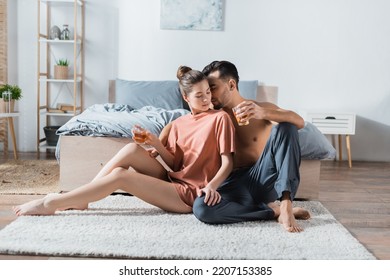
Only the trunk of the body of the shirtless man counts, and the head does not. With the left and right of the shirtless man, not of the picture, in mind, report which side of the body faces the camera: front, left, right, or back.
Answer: front

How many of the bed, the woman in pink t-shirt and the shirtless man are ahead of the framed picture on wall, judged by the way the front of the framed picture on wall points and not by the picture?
3

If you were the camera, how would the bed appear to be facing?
facing the viewer

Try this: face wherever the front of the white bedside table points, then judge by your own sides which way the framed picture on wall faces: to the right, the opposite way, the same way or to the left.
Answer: the same way

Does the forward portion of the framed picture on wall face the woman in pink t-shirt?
yes

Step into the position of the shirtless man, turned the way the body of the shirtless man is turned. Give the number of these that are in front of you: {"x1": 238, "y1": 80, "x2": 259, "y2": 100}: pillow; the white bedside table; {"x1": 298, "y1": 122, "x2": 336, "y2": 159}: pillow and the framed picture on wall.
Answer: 0

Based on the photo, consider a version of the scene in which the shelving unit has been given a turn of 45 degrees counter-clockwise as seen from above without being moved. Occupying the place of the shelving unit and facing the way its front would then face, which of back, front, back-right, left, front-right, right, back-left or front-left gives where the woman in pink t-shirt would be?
front-right

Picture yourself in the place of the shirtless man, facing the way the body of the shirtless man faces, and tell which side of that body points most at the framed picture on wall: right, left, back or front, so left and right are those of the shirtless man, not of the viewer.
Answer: back

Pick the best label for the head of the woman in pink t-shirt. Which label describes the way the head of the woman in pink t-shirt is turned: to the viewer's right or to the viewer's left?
to the viewer's right

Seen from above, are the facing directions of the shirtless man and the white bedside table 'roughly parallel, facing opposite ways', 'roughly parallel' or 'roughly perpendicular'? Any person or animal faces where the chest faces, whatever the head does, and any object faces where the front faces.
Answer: roughly parallel

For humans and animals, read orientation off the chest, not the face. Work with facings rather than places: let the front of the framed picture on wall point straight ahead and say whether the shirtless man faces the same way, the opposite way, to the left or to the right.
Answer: the same way

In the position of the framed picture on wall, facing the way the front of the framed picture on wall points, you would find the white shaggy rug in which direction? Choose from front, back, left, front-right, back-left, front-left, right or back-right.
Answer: front

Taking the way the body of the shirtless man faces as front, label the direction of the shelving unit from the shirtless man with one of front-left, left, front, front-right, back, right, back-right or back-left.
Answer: back-right

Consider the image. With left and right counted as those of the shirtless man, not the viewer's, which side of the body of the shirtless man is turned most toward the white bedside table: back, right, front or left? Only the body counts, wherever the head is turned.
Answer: back

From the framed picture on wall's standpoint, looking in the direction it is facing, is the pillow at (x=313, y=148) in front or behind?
in front

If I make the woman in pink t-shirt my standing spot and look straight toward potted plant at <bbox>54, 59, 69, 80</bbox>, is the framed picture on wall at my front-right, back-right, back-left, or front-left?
front-right

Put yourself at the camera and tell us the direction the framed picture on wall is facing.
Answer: facing the viewer

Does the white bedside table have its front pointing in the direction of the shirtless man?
yes

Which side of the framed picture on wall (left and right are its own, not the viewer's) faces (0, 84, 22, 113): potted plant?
right

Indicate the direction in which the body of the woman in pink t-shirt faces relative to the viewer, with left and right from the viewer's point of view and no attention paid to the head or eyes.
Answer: facing the viewer and to the left of the viewer
